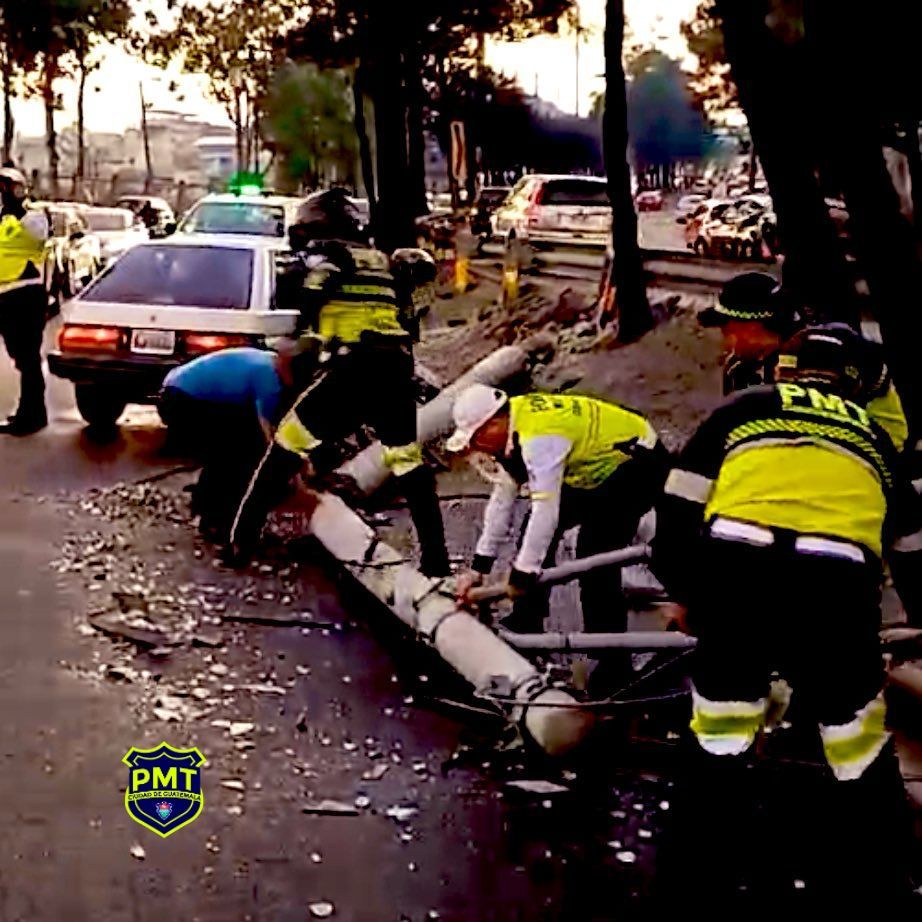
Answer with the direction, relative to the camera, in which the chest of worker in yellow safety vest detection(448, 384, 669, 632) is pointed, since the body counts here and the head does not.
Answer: to the viewer's left

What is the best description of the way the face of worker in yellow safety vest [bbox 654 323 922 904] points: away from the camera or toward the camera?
away from the camera

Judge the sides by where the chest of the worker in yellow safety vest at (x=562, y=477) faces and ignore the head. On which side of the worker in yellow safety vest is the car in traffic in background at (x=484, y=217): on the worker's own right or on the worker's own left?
on the worker's own right

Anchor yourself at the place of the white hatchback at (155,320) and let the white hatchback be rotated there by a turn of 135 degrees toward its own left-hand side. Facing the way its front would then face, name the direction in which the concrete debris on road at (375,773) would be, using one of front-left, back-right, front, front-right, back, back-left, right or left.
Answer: left

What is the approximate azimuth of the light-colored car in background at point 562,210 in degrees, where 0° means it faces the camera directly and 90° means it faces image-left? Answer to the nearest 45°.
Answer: approximately 135°

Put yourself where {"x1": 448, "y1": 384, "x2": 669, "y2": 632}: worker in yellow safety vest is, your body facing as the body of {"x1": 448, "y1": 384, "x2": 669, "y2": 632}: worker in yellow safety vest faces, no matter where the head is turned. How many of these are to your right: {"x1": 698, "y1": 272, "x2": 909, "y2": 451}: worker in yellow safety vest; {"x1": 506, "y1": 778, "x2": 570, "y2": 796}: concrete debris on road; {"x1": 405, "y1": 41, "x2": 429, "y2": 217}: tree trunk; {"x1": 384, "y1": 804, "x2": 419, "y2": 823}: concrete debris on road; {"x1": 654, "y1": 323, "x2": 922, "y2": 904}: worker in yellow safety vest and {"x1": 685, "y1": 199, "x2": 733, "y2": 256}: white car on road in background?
2

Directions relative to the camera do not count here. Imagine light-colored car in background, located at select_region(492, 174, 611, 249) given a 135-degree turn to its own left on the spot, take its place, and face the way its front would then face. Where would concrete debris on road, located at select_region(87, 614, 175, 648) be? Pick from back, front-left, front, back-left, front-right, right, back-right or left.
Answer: front

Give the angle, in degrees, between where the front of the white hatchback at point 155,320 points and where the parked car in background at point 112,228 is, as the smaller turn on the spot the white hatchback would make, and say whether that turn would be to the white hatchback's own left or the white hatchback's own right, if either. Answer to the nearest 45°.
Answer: approximately 45° to the white hatchback's own left

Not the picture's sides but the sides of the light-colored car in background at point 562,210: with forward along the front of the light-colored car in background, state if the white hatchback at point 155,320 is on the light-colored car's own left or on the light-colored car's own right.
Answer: on the light-colored car's own left

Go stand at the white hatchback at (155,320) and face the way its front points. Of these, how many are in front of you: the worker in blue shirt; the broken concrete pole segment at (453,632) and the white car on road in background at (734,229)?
1

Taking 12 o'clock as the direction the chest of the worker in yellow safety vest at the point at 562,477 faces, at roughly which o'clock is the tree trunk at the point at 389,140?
The tree trunk is roughly at 3 o'clock from the worker in yellow safety vest.

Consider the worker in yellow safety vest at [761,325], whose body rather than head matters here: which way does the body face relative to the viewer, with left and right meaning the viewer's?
facing the viewer and to the left of the viewer

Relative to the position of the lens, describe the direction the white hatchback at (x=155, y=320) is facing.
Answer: facing away from the viewer and to the right of the viewer

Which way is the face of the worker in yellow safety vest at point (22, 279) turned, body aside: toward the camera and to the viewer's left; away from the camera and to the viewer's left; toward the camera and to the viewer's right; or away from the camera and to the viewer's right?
toward the camera and to the viewer's right
